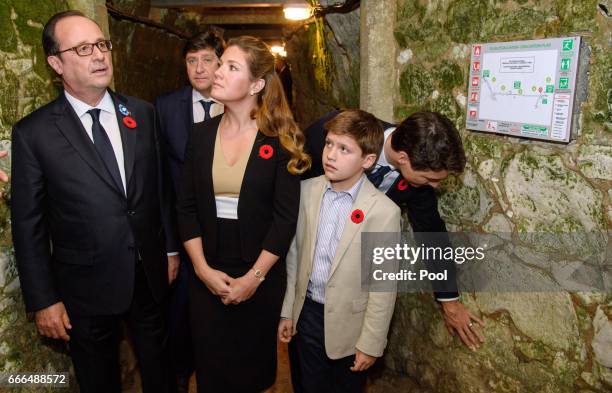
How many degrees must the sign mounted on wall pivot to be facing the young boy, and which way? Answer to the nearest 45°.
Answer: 0° — it already faces them

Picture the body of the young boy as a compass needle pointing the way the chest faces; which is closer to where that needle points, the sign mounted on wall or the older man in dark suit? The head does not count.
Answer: the older man in dark suit

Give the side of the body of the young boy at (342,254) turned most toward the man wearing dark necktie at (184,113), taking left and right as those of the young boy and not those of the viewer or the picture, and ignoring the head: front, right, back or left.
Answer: right

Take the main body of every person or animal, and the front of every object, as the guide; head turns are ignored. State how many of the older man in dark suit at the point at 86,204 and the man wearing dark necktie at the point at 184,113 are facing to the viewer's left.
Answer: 0

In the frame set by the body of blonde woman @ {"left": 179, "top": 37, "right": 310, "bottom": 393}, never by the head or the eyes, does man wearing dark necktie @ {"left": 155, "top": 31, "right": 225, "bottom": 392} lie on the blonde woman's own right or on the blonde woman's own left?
on the blonde woman's own right

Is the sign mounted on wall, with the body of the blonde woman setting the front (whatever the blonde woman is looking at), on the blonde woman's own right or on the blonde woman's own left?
on the blonde woman's own left

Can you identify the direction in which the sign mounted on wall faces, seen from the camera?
facing the viewer and to the left of the viewer

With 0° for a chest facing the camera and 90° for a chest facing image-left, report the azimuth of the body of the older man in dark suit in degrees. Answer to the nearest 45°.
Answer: approximately 315°

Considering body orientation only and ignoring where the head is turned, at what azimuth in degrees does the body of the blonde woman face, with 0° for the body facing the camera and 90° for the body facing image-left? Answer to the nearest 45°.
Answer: approximately 45°

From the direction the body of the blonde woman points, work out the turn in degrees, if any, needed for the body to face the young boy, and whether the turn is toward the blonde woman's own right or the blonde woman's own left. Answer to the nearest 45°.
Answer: approximately 135° to the blonde woman's own left
